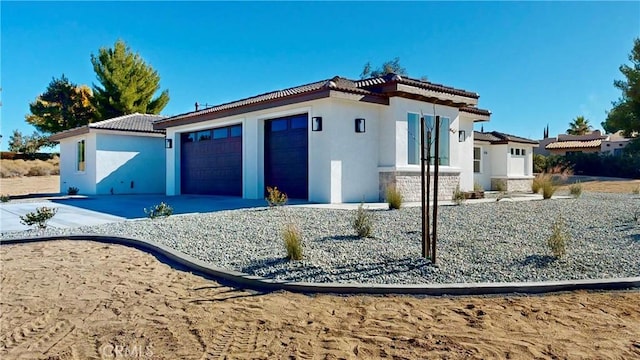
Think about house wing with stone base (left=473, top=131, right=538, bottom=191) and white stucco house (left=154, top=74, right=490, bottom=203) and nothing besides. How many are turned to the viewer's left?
0

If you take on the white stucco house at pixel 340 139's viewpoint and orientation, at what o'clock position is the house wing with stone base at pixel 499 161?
The house wing with stone base is roughly at 9 o'clock from the white stucco house.

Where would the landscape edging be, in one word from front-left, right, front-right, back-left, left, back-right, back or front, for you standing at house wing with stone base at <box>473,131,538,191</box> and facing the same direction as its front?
front-right

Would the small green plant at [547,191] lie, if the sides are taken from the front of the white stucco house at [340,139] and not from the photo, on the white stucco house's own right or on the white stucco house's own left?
on the white stucco house's own left

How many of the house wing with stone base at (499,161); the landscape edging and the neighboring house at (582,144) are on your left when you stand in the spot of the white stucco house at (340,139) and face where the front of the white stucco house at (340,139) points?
2

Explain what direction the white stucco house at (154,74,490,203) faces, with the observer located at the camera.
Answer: facing the viewer and to the right of the viewer

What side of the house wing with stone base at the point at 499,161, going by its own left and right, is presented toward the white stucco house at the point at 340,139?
right

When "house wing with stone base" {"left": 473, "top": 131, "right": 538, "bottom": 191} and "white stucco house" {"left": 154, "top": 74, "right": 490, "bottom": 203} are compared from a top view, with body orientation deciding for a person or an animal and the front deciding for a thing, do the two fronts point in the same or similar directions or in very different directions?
same or similar directions

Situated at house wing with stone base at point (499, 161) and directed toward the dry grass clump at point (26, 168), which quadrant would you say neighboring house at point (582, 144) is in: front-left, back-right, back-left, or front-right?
back-right

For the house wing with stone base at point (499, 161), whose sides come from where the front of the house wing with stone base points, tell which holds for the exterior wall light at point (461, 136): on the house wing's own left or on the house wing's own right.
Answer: on the house wing's own right

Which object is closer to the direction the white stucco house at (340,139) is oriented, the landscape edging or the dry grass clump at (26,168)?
the landscape edging
